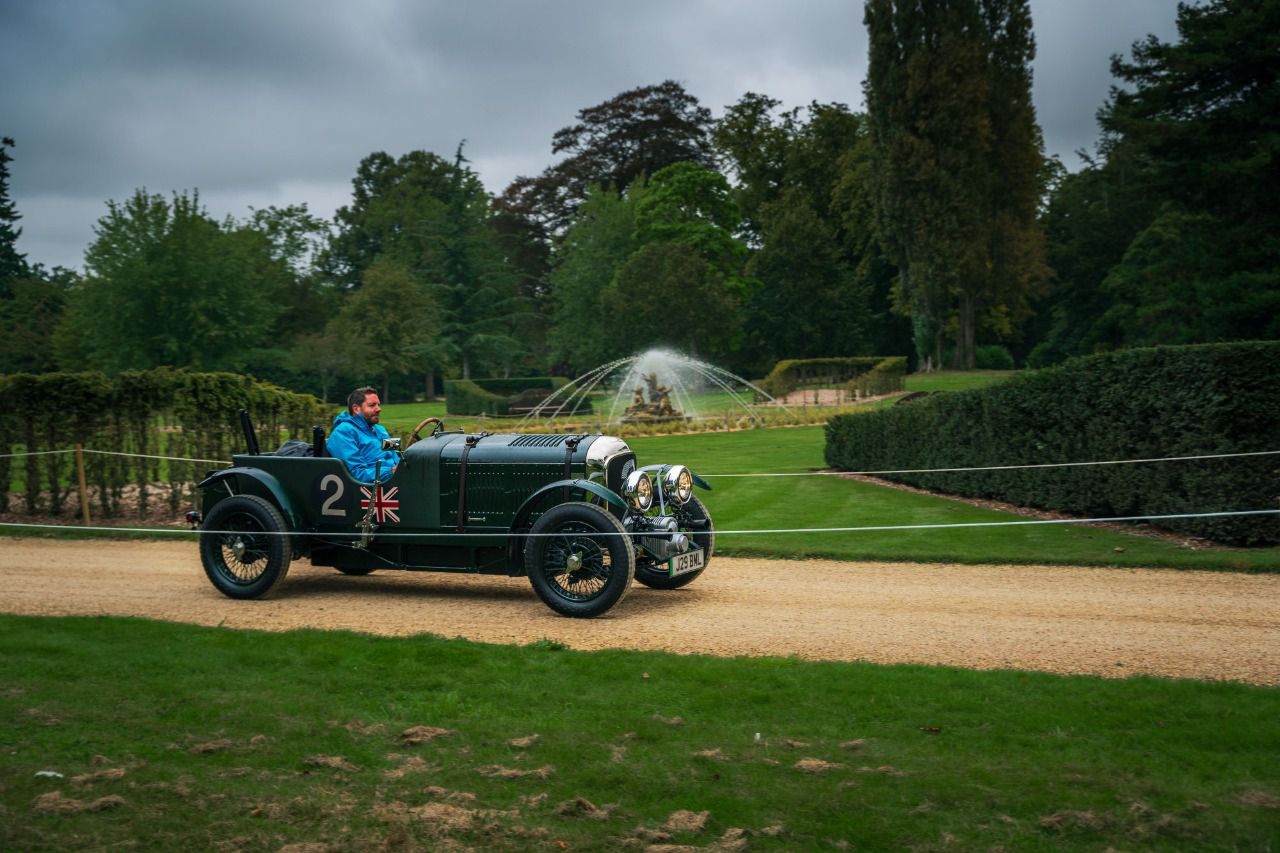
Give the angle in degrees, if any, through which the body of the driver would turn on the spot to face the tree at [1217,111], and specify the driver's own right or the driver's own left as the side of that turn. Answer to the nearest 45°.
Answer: approximately 90° to the driver's own left

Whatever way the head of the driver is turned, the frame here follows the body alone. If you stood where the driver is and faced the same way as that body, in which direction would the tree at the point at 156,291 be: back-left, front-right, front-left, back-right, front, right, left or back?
back-left

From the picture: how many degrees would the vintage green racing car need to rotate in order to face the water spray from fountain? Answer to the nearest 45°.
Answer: approximately 135° to its left

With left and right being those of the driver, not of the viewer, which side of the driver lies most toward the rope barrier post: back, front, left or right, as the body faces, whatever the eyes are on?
back

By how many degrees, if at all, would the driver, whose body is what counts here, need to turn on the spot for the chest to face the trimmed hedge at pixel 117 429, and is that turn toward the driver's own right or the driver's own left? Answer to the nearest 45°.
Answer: approximately 180°

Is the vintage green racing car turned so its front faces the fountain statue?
no

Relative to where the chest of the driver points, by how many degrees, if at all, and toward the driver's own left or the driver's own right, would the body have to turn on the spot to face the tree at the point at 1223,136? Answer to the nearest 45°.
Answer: approximately 90° to the driver's own left

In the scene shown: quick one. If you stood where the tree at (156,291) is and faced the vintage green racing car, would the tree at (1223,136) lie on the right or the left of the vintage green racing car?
left

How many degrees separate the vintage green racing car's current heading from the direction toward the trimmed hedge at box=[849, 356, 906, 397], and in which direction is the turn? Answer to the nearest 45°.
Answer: approximately 90° to its left

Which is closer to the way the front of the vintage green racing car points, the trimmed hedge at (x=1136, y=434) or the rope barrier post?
the trimmed hedge

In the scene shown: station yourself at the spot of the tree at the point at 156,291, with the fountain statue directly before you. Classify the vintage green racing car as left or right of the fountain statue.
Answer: right

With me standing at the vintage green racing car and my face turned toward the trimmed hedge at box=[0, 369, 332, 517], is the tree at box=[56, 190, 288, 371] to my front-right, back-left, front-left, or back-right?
front-right

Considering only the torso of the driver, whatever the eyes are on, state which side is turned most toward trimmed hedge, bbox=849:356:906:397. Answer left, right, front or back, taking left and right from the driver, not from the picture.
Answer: left

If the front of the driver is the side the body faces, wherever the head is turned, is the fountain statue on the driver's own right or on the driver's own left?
on the driver's own left

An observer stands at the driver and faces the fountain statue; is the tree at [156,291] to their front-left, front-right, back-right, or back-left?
front-left

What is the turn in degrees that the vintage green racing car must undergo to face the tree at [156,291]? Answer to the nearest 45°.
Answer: approximately 135° to its left

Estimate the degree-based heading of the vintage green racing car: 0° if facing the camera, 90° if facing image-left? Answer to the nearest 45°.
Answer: approximately 315°

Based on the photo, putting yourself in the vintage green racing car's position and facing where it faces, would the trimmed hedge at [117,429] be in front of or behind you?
behind

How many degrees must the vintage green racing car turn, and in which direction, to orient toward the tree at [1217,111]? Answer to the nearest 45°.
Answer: approximately 90° to its left
